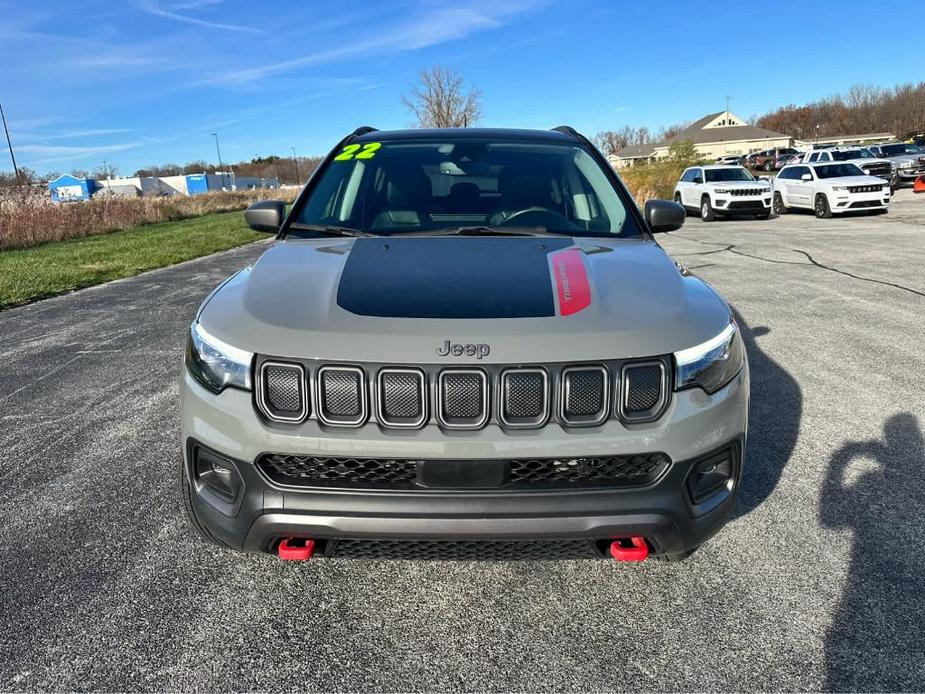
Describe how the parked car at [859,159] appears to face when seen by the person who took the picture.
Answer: facing the viewer and to the right of the viewer

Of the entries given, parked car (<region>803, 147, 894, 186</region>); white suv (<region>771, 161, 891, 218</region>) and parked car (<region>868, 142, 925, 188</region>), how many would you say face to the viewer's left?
0

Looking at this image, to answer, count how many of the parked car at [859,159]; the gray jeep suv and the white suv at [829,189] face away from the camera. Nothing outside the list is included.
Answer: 0

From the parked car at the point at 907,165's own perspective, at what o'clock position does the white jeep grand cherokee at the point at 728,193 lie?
The white jeep grand cherokee is roughly at 2 o'clock from the parked car.

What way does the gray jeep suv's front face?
toward the camera

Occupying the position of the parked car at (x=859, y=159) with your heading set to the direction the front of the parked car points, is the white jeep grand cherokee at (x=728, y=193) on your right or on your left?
on your right

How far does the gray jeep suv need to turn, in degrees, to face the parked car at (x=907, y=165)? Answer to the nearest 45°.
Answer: approximately 135° to its left

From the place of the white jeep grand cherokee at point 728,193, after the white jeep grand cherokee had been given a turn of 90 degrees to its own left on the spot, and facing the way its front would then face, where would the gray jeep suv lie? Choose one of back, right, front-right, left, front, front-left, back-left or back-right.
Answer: back-right

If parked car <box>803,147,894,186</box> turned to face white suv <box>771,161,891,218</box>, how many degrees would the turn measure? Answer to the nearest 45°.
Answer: approximately 45° to its right

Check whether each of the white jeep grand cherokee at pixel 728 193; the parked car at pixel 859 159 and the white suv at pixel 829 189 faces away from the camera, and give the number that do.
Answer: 0

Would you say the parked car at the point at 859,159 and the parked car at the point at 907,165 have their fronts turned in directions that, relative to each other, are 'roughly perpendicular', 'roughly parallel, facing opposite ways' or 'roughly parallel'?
roughly parallel

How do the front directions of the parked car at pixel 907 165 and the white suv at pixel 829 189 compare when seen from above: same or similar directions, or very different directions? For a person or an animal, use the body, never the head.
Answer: same or similar directions

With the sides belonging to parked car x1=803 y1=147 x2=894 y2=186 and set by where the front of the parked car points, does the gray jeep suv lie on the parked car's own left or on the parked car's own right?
on the parked car's own right

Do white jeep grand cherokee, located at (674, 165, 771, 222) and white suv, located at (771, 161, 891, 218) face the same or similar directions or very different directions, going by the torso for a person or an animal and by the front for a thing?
same or similar directions

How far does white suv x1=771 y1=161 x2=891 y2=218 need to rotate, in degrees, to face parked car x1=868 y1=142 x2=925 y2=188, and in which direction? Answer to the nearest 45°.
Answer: approximately 135° to its left

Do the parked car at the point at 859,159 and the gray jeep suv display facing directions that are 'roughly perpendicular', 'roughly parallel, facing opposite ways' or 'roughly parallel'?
roughly parallel

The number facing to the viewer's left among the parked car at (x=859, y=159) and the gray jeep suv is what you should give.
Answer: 0

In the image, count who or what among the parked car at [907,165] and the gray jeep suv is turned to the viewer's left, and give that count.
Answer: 0
